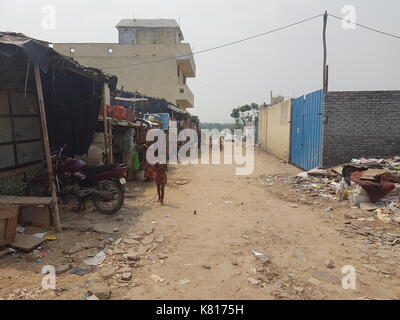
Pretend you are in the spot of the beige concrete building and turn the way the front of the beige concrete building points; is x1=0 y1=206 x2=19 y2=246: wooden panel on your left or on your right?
on your right

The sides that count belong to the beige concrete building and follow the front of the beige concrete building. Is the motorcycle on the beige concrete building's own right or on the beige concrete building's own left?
on the beige concrete building's own right
